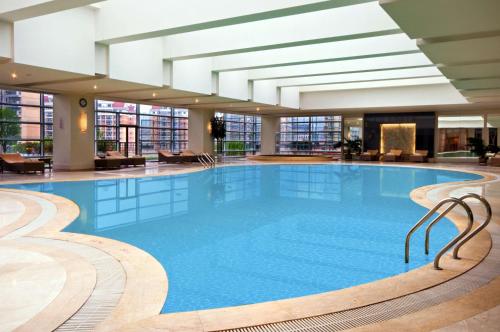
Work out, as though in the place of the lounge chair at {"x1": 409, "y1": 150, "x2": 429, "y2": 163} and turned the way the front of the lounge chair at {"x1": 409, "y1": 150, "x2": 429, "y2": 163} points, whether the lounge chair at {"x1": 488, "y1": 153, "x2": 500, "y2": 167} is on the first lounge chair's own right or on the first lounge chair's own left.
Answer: on the first lounge chair's own left

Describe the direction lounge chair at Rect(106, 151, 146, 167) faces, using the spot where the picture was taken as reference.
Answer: facing to the right of the viewer

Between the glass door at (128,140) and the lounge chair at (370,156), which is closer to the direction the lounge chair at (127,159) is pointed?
the lounge chair

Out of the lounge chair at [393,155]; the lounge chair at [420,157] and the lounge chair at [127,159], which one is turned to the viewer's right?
the lounge chair at [127,159]

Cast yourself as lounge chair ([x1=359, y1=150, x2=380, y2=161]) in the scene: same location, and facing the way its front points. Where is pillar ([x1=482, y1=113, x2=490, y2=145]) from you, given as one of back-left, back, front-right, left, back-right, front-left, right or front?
back-left

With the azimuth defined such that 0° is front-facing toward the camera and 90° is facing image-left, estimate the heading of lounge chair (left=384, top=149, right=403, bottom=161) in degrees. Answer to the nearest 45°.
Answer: approximately 45°
